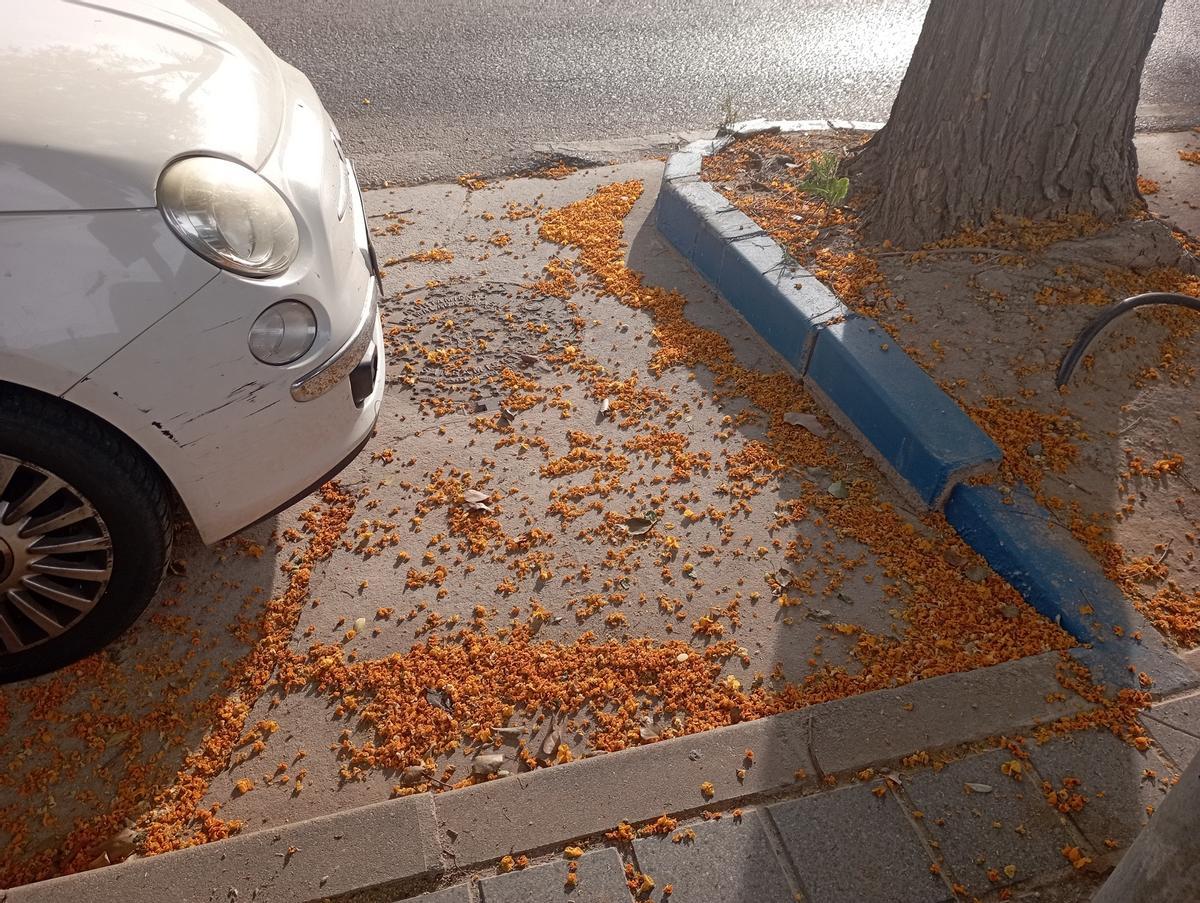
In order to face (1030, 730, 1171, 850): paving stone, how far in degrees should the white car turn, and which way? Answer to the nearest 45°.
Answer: approximately 45° to its right

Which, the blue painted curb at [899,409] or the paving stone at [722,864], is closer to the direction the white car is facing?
the blue painted curb

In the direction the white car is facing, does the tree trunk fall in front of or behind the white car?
in front

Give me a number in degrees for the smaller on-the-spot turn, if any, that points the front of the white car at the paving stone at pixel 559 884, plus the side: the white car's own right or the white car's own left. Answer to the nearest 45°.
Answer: approximately 45° to the white car's own right

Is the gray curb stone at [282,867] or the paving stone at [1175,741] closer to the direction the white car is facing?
the paving stone

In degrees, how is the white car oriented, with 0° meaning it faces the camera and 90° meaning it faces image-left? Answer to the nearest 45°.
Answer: approximately 270°

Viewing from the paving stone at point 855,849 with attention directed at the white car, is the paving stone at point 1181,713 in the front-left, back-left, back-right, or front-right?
back-right

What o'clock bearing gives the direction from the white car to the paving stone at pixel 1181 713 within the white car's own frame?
The paving stone is roughly at 1 o'clock from the white car.

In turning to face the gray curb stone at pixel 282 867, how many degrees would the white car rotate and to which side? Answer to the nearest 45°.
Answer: approximately 90° to its right

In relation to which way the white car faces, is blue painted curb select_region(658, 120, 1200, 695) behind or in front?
in front

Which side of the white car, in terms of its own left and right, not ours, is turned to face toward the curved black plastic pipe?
front
